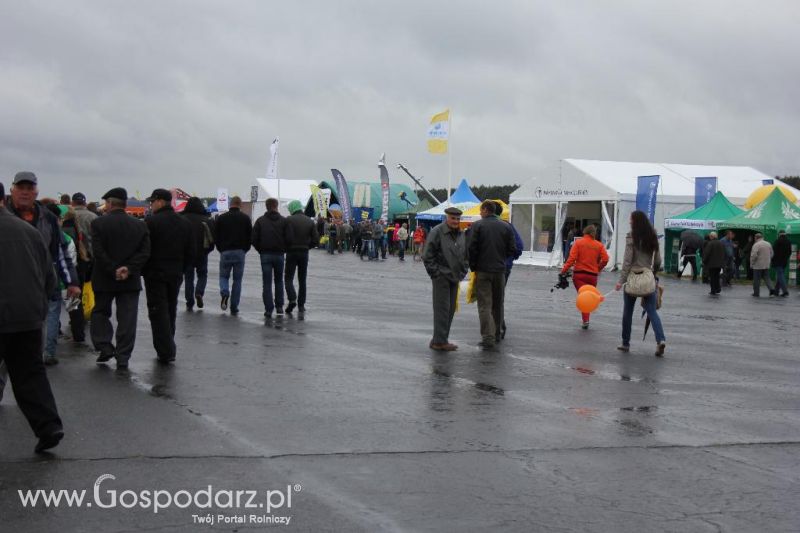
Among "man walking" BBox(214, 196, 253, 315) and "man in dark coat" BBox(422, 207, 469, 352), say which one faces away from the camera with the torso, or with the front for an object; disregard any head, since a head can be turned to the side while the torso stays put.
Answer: the man walking

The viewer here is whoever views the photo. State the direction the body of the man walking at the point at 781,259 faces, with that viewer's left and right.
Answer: facing away from the viewer

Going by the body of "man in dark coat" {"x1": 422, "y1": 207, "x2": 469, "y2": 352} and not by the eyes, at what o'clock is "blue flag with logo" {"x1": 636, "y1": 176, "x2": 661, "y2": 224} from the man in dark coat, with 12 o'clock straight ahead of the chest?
The blue flag with logo is roughly at 8 o'clock from the man in dark coat.

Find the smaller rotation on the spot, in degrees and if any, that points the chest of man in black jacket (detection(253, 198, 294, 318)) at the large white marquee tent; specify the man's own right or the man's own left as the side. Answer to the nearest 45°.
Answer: approximately 45° to the man's own right

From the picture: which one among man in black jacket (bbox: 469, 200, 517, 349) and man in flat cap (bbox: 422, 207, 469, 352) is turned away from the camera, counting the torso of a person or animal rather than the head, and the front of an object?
the man in black jacket

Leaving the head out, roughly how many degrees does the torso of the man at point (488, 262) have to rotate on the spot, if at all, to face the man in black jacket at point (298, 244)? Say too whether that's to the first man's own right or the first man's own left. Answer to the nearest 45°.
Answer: approximately 45° to the first man's own left

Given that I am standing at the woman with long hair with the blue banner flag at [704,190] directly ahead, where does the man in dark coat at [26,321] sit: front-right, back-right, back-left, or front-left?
back-left

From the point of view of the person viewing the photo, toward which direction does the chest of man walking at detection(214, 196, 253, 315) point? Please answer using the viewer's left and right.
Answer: facing away from the viewer

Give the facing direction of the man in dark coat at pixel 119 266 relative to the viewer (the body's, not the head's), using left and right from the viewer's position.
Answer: facing away from the viewer

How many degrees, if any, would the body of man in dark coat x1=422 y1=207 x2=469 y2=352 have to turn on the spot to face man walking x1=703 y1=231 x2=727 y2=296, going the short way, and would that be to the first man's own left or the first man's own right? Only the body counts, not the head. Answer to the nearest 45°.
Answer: approximately 90° to the first man's own left

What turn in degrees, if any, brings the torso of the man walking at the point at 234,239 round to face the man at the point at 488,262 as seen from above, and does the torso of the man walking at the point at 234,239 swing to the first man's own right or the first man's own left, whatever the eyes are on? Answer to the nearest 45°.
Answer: approximately 135° to the first man's own right

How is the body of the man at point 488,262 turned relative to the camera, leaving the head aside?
away from the camera

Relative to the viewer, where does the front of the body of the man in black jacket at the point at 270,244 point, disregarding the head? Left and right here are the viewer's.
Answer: facing away from the viewer

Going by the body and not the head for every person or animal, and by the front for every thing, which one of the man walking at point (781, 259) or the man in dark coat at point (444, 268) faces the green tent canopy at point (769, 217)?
the man walking
